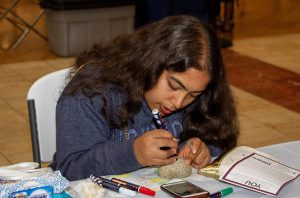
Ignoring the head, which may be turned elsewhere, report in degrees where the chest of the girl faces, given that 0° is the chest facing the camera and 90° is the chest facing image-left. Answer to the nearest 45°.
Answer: approximately 315°
